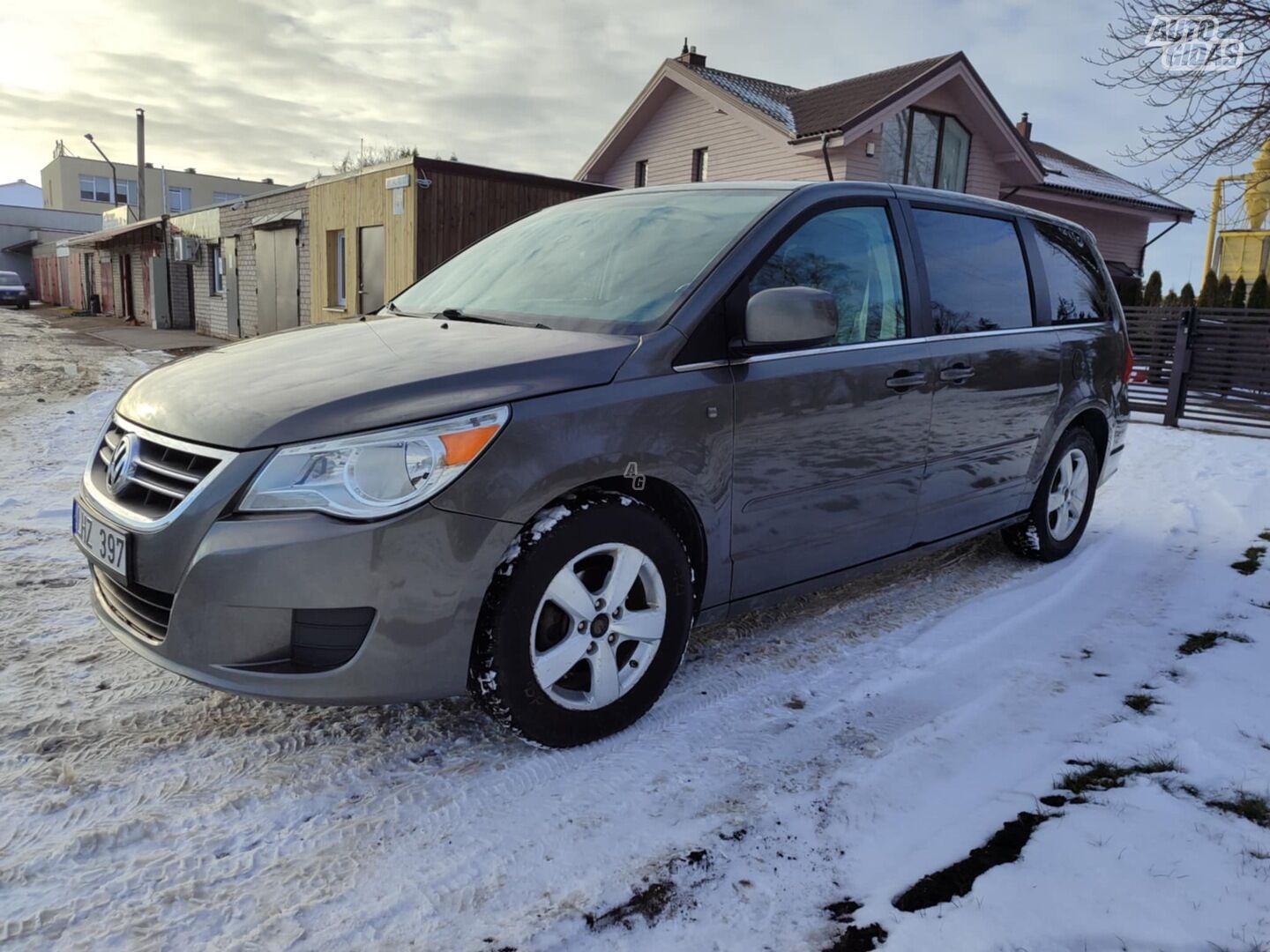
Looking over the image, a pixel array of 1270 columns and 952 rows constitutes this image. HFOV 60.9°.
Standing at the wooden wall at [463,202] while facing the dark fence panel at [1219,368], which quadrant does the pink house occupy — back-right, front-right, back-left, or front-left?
front-left

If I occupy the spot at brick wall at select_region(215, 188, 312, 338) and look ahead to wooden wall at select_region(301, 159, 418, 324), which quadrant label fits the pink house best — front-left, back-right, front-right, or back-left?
front-left

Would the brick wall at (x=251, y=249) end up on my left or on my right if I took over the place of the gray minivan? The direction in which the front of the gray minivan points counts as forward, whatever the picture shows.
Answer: on my right

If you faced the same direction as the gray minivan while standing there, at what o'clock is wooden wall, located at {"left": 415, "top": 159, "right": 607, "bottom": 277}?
The wooden wall is roughly at 4 o'clock from the gray minivan.

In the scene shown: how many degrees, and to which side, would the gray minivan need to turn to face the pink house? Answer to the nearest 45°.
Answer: approximately 135° to its right

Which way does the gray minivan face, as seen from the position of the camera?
facing the viewer and to the left of the viewer

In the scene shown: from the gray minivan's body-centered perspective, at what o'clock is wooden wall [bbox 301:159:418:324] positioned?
The wooden wall is roughly at 4 o'clock from the gray minivan.

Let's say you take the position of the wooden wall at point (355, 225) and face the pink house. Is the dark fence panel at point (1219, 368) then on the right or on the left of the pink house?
right

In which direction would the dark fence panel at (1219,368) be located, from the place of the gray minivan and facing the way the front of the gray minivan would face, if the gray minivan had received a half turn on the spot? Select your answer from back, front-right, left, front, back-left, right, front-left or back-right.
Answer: front
